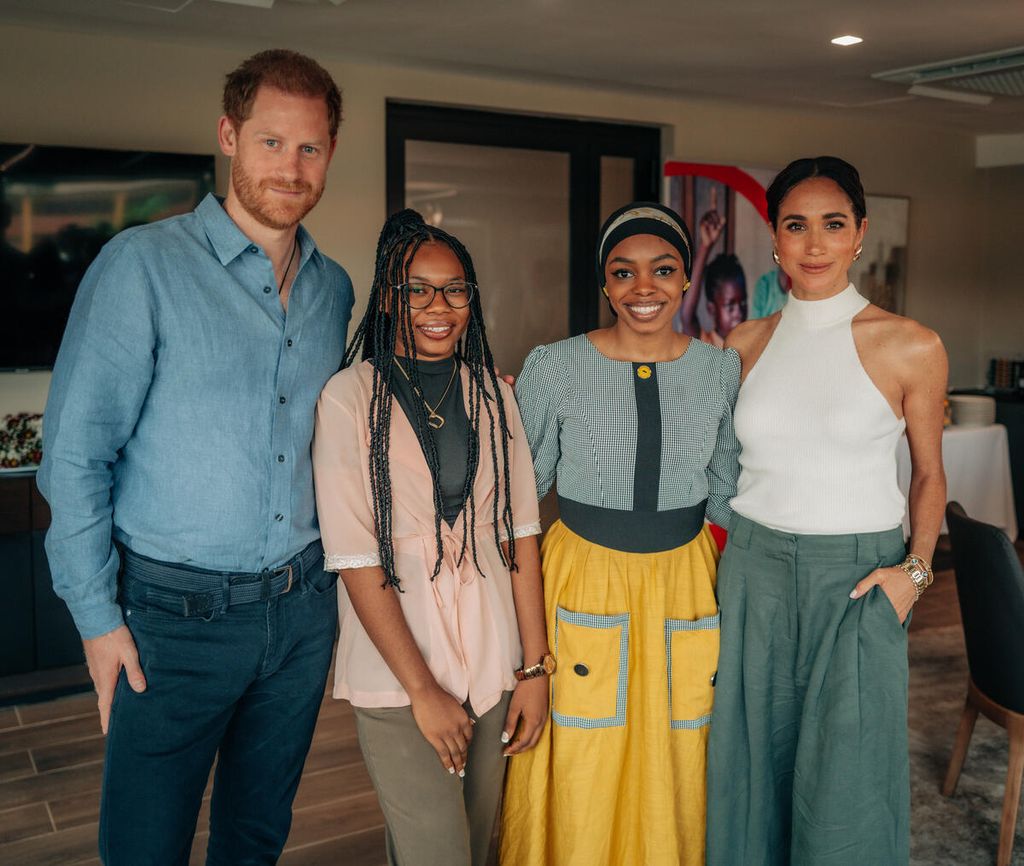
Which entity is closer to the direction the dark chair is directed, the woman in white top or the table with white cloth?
the table with white cloth

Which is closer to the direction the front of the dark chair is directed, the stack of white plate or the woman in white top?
the stack of white plate

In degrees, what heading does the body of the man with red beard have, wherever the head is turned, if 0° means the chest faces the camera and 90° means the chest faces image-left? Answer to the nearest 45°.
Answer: approximately 315°

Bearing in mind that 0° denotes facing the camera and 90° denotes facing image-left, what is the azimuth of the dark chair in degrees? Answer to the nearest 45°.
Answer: approximately 225°

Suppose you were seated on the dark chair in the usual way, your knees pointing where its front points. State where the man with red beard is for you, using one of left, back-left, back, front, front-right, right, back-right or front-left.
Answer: back

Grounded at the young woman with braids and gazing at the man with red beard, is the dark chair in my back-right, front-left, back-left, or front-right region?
back-right

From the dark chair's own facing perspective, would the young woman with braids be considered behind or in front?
behind

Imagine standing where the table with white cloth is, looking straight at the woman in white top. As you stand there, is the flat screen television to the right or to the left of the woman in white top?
right

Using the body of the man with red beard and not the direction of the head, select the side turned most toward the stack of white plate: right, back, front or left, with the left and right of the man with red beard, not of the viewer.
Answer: left
